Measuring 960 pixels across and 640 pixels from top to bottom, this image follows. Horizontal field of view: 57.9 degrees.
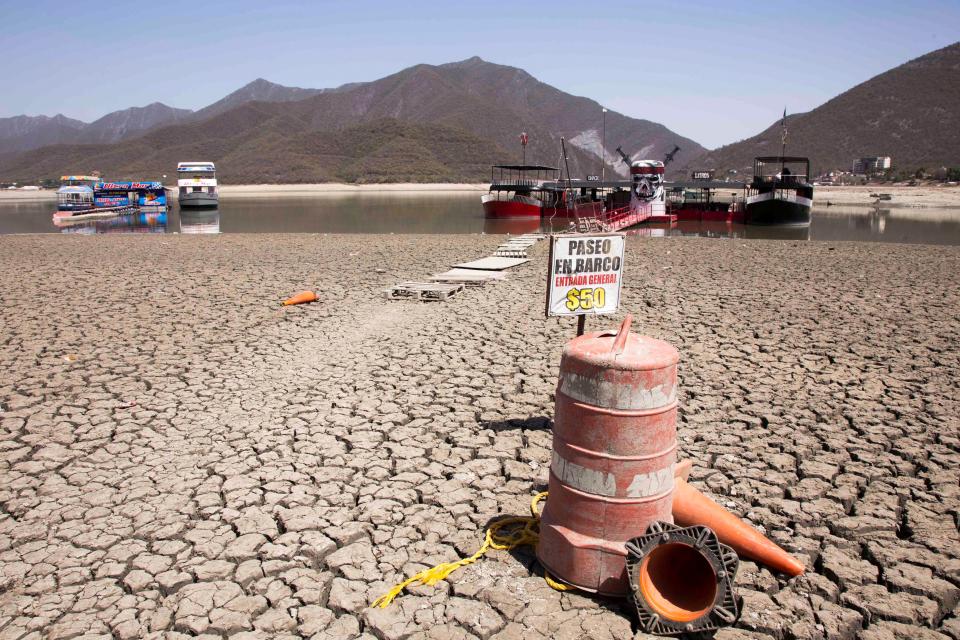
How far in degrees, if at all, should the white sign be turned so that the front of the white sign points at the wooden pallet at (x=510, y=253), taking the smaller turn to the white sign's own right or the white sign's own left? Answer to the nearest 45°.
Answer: approximately 180°

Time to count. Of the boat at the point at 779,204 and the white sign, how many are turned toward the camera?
2

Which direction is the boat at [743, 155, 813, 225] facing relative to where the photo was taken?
toward the camera

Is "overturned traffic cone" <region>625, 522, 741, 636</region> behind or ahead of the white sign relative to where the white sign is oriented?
ahead

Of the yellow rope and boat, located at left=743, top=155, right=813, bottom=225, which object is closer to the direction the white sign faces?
the yellow rope

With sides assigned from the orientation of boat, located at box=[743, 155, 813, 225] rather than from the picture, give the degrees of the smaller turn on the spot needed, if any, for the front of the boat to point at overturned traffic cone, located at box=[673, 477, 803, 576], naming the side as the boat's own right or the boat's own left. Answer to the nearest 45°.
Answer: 0° — it already faces it

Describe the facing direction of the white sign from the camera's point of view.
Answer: facing the viewer

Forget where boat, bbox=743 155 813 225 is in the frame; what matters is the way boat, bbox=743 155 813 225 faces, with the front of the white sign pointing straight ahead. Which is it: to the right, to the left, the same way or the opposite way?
the same way

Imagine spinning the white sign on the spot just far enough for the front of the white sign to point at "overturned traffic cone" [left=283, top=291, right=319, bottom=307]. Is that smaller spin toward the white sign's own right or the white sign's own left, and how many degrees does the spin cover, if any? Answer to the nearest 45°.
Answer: approximately 135° to the white sign's own right

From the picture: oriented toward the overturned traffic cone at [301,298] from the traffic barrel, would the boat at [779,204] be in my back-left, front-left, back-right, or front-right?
front-right

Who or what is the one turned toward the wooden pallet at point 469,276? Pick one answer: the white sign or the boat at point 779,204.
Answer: the boat

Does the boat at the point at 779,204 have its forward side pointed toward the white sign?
yes

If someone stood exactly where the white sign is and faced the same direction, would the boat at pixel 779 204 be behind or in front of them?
behind

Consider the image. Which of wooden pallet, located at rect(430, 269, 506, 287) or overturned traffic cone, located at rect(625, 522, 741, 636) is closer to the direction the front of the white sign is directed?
the overturned traffic cone

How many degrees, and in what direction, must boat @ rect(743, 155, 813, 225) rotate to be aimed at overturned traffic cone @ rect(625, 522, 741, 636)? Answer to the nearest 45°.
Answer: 0° — it already faces it
